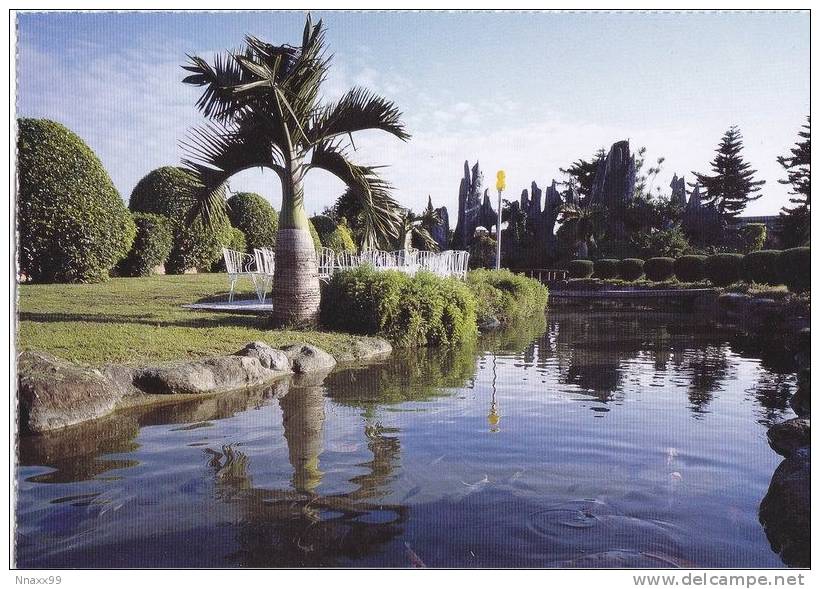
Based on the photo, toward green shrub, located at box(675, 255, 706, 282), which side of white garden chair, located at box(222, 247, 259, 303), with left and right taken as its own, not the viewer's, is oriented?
front

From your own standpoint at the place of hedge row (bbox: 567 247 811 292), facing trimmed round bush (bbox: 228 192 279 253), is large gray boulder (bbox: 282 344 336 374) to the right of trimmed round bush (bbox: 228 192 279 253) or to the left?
left

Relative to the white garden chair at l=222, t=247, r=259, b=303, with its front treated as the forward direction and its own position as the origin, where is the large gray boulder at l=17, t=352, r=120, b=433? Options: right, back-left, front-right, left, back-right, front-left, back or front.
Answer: back-right

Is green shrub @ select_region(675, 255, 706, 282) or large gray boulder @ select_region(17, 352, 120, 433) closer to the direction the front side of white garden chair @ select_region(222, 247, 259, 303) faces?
the green shrub

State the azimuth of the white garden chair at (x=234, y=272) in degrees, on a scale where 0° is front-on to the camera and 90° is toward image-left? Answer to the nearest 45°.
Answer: approximately 225°

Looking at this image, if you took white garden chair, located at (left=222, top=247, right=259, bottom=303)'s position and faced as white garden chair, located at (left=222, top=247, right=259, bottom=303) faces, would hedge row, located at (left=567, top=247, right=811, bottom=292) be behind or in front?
in front

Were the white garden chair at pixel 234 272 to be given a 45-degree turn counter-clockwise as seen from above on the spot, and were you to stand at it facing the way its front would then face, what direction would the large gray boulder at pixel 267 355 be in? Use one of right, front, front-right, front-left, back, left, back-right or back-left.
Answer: back

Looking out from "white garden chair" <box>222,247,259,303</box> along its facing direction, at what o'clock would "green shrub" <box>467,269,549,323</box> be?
The green shrub is roughly at 1 o'clock from the white garden chair.

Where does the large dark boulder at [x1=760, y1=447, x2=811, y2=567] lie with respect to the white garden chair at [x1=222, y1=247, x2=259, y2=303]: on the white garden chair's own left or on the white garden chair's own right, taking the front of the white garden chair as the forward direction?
on the white garden chair's own right

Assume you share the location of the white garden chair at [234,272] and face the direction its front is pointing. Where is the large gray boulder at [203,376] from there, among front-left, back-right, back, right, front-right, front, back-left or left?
back-right

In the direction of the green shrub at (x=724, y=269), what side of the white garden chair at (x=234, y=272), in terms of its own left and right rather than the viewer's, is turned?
front

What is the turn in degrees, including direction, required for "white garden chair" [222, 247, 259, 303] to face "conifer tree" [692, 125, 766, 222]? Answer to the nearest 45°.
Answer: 0° — it already faces it

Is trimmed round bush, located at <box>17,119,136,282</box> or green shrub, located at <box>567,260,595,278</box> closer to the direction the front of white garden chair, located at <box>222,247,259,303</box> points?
the green shrub
